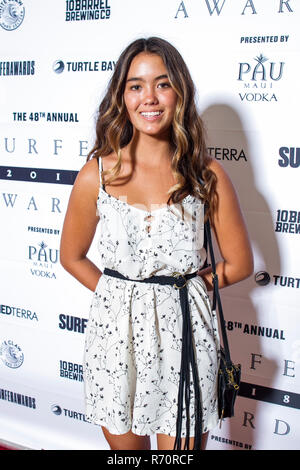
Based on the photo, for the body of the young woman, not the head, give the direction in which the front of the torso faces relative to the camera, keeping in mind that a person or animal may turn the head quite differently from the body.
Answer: toward the camera
